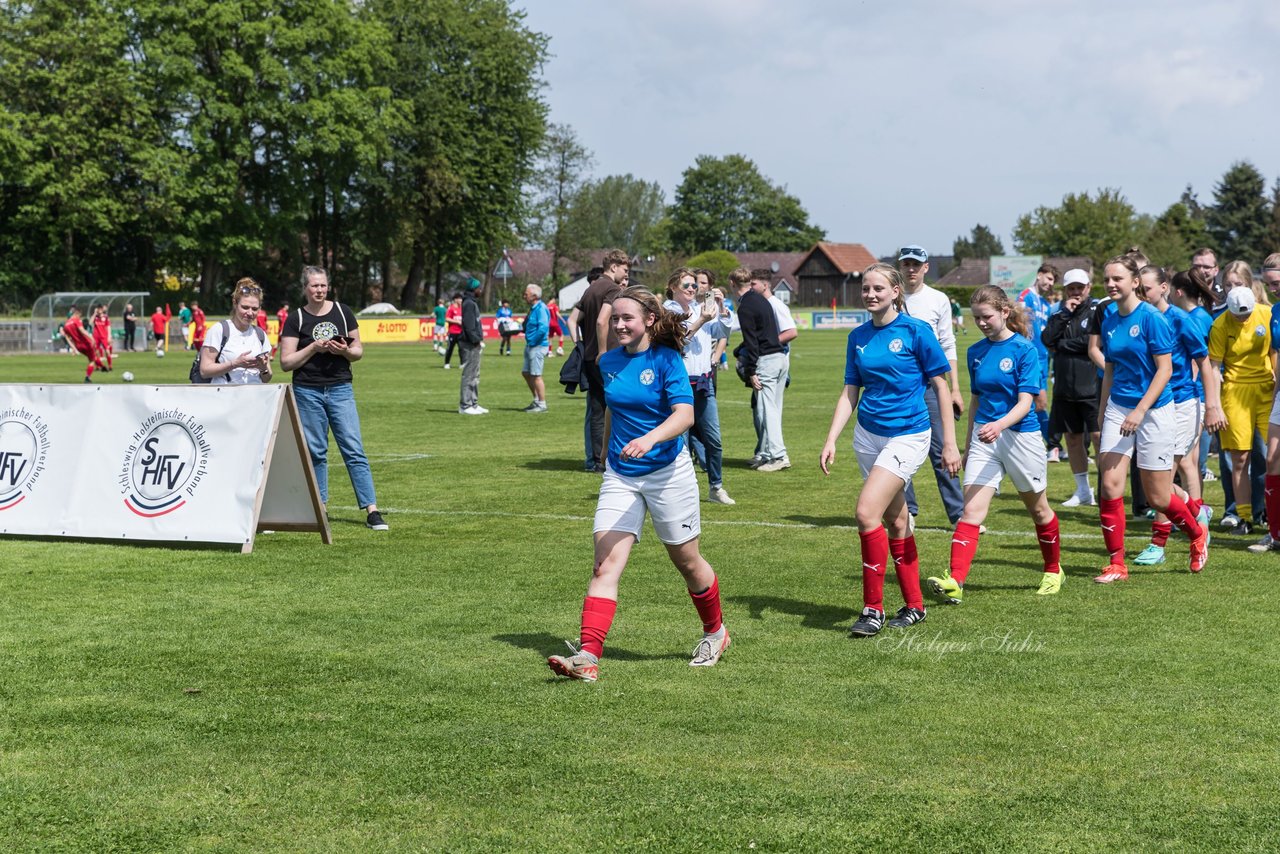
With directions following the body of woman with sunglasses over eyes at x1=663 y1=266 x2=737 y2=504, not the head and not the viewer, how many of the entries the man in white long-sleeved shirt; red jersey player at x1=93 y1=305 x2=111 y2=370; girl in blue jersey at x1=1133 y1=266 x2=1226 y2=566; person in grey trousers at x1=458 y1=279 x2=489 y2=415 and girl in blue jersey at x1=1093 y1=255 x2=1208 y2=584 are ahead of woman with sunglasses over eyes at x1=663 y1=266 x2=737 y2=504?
3

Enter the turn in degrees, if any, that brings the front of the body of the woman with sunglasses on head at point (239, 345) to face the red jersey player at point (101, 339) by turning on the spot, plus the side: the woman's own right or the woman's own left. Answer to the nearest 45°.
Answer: approximately 135° to the woman's own left

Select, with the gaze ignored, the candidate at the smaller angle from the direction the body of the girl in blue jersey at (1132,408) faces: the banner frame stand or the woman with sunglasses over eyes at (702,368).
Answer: the banner frame stand

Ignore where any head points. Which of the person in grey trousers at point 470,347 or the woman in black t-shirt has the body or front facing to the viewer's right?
the person in grey trousers

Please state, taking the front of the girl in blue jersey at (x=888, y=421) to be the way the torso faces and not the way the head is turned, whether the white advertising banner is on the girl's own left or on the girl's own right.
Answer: on the girl's own right

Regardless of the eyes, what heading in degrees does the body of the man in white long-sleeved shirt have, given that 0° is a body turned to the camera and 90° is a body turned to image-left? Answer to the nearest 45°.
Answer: approximately 45°

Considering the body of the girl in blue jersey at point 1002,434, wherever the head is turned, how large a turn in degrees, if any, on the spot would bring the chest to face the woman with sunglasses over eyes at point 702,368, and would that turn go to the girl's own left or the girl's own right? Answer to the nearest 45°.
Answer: approximately 90° to the girl's own right

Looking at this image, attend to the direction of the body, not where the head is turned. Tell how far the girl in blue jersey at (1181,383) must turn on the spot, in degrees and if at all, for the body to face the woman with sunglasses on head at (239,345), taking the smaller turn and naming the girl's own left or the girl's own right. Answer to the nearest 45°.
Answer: approximately 45° to the girl's own right

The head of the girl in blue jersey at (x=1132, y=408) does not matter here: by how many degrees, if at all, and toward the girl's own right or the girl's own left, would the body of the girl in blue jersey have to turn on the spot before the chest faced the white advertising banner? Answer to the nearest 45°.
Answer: approximately 45° to the girl's own right

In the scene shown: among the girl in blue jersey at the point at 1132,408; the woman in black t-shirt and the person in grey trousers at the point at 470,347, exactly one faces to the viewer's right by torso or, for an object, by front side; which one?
the person in grey trousers

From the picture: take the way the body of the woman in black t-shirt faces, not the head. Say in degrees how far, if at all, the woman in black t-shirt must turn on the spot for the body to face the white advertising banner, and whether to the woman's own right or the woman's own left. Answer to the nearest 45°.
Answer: approximately 90° to the woman's own right

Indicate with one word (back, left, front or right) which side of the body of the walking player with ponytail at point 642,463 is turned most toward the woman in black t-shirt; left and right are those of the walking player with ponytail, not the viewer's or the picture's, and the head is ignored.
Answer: right

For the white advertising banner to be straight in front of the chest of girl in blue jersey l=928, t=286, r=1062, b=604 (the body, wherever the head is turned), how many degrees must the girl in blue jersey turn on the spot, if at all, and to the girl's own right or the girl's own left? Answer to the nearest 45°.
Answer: approximately 45° to the girl's own right
